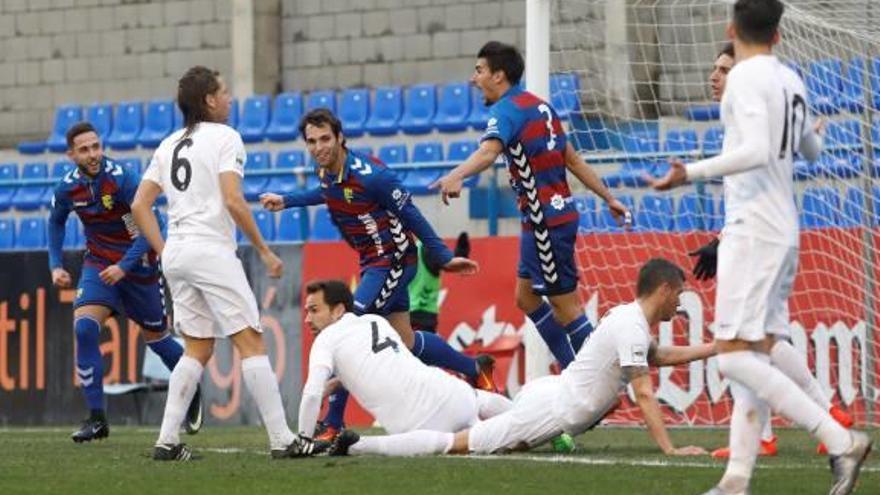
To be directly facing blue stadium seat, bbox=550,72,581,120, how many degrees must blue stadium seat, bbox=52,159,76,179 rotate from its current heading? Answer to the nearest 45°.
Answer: approximately 90° to its left

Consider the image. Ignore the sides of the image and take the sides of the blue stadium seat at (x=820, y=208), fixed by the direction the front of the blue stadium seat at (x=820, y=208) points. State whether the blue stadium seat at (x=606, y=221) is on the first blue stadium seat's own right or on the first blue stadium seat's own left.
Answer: on the first blue stadium seat's own right

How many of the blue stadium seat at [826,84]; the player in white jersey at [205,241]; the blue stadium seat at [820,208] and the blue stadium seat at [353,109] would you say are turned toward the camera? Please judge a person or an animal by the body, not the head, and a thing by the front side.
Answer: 3

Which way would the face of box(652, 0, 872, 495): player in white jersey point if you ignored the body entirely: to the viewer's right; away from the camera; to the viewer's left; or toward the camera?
away from the camera

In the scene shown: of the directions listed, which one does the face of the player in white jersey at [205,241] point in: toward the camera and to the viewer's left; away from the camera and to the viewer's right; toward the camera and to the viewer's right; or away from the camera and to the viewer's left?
away from the camera and to the viewer's right

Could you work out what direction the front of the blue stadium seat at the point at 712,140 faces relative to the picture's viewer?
facing the viewer and to the left of the viewer

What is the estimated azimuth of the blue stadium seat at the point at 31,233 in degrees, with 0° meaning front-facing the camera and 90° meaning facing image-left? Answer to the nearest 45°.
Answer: approximately 45°

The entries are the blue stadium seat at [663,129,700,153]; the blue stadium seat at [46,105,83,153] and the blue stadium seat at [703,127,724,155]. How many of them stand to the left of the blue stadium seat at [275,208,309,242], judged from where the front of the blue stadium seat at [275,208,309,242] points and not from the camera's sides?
2

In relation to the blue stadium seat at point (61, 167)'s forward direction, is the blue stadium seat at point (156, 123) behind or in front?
behind

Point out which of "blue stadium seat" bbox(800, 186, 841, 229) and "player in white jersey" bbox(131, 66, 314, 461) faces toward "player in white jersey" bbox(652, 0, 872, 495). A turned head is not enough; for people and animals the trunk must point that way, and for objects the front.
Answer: the blue stadium seat

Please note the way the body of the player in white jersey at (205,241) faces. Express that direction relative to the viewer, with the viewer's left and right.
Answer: facing away from the viewer and to the right of the viewer

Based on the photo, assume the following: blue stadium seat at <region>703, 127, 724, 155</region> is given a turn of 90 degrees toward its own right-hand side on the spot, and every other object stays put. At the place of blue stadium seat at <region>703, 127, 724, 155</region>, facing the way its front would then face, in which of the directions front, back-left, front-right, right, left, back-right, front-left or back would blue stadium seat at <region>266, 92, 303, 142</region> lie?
front

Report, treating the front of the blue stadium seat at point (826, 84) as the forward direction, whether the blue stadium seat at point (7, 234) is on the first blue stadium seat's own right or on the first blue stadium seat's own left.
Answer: on the first blue stadium seat's own right

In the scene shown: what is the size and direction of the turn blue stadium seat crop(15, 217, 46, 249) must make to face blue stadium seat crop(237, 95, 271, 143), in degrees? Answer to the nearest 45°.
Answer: approximately 135° to its left

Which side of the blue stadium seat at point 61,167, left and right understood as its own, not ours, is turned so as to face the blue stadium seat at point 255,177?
left

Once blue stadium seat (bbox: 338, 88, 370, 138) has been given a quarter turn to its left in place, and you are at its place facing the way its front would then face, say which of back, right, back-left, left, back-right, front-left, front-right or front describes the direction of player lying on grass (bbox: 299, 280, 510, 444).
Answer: right
